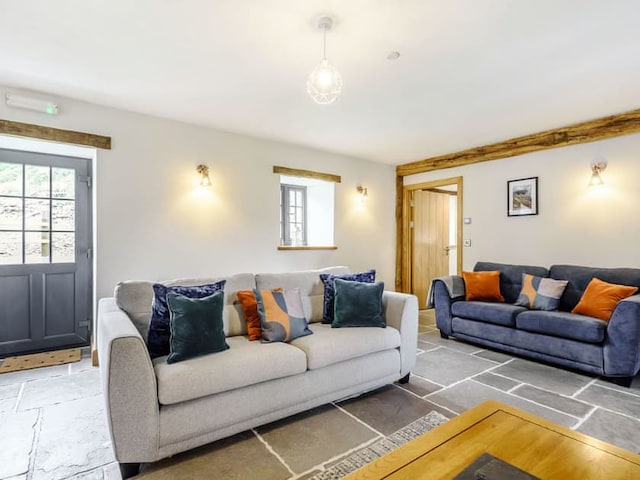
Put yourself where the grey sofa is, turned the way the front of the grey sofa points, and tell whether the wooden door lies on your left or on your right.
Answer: on your left

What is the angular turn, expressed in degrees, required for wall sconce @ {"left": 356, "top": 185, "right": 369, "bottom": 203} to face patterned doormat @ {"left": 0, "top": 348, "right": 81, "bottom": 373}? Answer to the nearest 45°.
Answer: approximately 90° to its right

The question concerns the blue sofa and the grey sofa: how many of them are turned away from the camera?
0

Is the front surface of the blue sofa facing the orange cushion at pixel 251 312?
yes

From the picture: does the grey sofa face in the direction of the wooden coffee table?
yes

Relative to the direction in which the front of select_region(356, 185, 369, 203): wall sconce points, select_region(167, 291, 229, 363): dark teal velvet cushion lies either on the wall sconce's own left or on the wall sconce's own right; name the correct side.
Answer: on the wall sconce's own right

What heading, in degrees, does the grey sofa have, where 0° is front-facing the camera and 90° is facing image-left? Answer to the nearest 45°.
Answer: approximately 315°

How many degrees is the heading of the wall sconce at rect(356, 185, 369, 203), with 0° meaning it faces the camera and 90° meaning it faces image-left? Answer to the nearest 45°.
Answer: approximately 315°

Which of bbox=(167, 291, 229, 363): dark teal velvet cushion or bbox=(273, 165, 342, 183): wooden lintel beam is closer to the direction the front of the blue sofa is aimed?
the dark teal velvet cushion

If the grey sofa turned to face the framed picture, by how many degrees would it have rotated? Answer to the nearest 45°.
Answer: approximately 90° to its left

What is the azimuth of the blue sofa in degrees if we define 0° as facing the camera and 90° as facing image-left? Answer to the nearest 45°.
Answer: approximately 45°

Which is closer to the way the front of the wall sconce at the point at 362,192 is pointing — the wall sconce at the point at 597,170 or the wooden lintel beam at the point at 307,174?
the wall sconce

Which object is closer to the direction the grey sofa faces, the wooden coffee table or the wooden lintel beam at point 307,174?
the wooden coffee table

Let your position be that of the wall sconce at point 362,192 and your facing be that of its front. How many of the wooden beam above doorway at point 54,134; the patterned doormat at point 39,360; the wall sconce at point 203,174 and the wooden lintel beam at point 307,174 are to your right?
4
